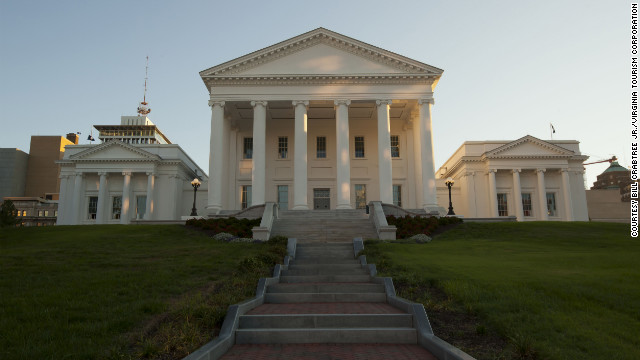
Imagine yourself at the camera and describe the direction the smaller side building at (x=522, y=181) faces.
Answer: facing the viewer

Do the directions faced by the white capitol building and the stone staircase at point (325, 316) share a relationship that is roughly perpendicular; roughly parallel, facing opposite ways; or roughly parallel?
roughly parallel

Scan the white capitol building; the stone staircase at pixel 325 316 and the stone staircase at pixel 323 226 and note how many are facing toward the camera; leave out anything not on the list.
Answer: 3

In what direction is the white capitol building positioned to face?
toward the camera

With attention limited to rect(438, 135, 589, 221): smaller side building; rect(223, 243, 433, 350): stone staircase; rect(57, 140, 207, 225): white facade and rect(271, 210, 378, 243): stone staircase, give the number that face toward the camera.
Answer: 4

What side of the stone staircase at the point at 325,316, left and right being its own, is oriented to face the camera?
front

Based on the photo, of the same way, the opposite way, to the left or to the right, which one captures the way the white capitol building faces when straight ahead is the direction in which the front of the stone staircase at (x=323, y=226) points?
the same way

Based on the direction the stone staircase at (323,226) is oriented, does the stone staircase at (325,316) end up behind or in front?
in front

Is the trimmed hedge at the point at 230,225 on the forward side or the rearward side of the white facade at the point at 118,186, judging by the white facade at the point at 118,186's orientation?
on the forward side

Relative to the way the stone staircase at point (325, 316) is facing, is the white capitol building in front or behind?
behind

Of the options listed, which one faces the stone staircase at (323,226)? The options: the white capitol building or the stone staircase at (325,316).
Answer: the white capitol building

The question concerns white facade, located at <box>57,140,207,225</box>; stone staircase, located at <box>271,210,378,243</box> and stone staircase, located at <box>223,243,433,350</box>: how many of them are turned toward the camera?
3

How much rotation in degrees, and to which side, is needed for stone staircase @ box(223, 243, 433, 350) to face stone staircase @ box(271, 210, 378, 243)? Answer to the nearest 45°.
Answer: approximately 180°
